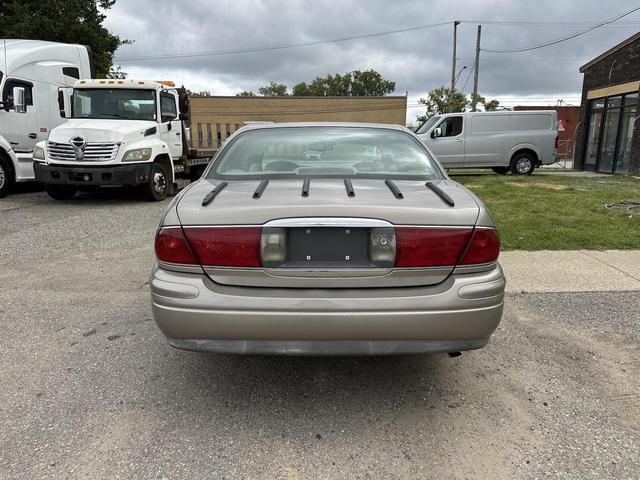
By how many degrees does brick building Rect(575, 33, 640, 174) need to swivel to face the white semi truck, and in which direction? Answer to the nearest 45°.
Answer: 0° — it already faces it

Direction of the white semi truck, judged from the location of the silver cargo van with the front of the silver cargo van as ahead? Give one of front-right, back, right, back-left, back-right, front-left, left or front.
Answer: front-left

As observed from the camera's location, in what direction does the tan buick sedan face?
facing away from the viewer

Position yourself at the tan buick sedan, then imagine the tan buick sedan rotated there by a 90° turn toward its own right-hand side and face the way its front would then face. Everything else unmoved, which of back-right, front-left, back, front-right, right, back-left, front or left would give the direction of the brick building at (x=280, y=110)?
left

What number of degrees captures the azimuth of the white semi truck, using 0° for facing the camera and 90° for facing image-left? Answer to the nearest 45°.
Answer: approximately 45°

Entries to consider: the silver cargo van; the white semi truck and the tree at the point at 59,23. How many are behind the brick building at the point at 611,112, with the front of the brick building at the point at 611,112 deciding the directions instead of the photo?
0

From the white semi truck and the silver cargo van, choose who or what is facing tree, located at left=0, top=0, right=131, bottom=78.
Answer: the silver cargo van

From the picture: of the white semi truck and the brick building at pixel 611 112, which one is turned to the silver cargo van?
the brick building

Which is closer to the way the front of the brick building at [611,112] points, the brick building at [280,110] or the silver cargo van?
the silver cargo van

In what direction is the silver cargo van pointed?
to the viewer's left

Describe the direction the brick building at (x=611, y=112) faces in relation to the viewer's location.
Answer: facing the viewer and to the left of the viewer

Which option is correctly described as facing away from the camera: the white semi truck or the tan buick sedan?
the tan buick sedan

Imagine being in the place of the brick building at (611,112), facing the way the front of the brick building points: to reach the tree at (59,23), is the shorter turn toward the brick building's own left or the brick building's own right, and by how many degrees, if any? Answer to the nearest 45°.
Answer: approximately 45° to the brick building's own right

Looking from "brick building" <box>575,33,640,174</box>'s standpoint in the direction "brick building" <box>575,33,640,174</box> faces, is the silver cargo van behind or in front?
in front

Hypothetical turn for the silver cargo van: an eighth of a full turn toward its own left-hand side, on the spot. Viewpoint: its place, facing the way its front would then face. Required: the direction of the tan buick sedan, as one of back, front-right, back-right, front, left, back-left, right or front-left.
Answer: front-left

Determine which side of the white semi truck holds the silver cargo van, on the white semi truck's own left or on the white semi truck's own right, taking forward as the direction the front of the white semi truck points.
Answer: on the white semi truck's own left

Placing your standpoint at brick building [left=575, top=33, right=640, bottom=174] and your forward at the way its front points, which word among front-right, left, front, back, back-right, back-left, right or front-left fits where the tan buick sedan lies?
front-left

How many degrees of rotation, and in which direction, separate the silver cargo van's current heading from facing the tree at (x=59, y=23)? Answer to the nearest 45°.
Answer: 0° — it already faces it

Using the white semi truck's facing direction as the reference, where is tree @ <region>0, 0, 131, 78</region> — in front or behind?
behind

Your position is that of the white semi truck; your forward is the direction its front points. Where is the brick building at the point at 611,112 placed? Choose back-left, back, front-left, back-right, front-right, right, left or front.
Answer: back-left
